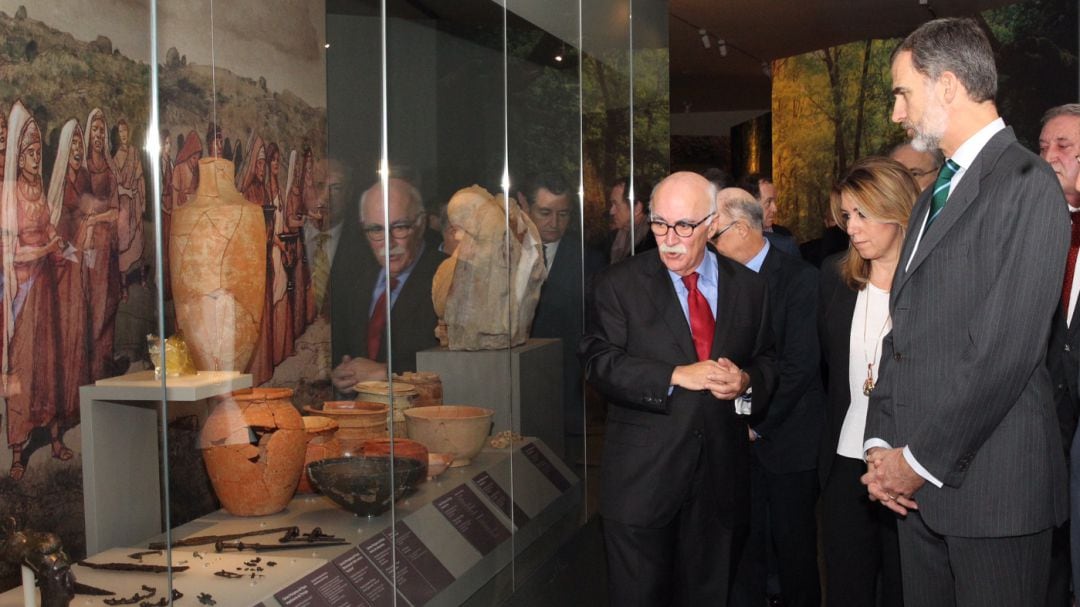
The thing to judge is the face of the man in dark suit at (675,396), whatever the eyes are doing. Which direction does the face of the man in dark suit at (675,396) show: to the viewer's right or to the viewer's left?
to the viewer's left

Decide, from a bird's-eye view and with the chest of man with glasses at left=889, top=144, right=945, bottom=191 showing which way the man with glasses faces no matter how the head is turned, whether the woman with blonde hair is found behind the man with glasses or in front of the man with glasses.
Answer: in front

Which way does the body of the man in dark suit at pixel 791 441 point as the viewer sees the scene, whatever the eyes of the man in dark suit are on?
to the viewer's left

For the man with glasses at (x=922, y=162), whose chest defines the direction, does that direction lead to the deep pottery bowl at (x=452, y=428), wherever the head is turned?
yes

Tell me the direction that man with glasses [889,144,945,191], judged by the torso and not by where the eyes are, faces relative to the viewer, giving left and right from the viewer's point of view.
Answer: facing the viewer and to the left of the viewer

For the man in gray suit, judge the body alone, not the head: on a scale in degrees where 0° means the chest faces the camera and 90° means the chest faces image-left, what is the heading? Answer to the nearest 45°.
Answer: approximately 90°

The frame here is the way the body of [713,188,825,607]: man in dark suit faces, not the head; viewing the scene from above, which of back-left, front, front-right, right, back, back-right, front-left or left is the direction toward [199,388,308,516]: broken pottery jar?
front-left

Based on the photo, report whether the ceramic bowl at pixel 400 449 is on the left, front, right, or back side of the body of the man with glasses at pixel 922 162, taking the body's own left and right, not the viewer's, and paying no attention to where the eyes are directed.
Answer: front

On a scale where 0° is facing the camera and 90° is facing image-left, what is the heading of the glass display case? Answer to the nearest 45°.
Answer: approximately 315°

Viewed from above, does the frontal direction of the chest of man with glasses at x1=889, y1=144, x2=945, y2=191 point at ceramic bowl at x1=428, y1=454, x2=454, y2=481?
yes

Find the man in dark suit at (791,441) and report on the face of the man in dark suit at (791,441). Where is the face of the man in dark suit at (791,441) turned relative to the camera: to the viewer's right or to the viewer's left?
to the viewer's left

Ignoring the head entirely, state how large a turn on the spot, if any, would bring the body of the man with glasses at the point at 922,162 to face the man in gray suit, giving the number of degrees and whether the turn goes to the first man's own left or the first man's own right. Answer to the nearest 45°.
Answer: approximately 45° to the first man's own left

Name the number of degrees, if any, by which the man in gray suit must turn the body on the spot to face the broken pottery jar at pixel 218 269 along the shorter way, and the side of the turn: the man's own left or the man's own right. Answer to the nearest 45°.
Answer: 0° — they already face it
